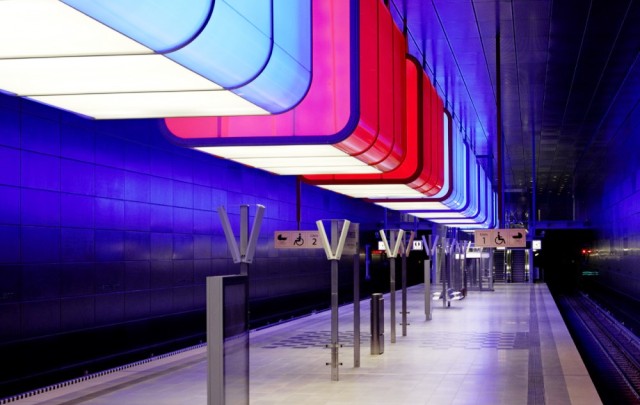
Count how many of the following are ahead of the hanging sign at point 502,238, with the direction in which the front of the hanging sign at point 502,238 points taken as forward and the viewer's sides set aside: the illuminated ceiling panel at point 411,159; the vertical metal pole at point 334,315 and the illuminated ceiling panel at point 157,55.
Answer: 3

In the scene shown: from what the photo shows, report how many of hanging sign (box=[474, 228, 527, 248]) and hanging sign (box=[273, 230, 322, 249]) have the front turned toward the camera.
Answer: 2

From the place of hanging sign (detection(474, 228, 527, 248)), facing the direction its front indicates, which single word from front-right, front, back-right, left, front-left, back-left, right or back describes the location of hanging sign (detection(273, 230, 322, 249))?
front-right

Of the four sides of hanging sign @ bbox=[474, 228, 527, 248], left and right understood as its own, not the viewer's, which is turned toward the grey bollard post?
front

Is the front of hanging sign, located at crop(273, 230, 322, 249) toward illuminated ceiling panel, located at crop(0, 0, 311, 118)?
yes

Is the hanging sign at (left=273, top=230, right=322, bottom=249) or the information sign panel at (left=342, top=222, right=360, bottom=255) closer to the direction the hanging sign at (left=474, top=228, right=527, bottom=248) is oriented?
the information sign panel

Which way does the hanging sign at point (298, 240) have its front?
toward the camera

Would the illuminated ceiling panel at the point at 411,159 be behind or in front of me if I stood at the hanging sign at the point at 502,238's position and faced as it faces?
in front

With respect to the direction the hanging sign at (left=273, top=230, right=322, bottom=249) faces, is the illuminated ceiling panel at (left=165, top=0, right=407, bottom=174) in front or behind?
in front

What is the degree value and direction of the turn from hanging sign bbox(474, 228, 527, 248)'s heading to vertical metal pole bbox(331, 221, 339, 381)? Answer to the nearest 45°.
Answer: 0° — it already faces it
